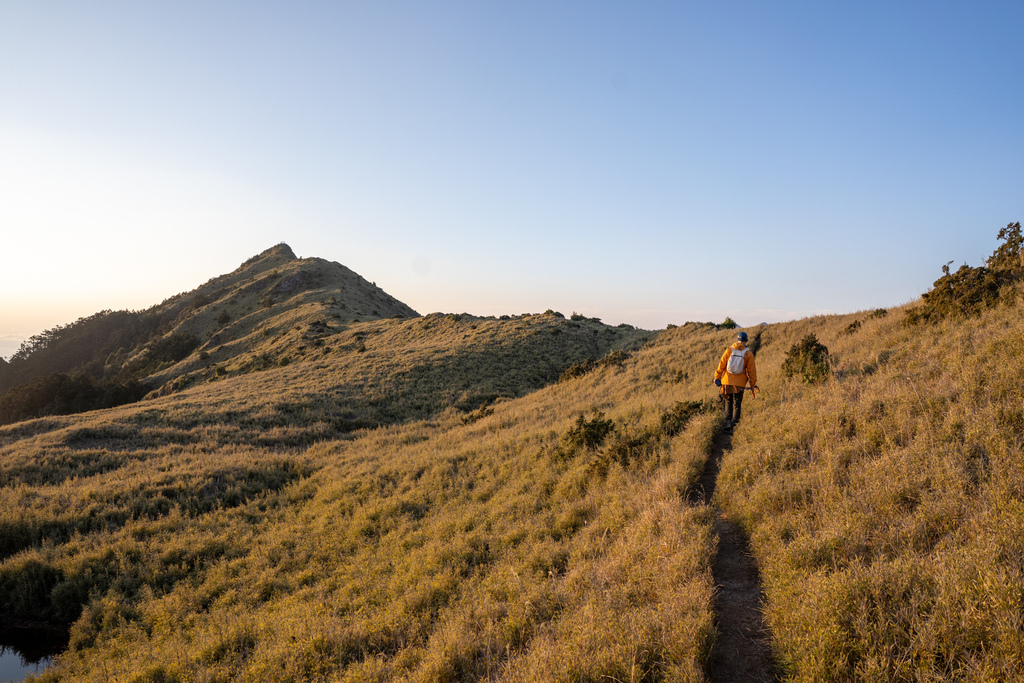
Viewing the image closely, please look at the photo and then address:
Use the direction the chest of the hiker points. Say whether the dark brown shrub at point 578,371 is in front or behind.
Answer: in front

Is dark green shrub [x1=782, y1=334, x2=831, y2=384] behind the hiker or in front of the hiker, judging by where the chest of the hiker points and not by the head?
in front

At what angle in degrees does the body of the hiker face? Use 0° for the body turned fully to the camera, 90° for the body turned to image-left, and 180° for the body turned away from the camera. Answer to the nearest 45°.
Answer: approximately 180°

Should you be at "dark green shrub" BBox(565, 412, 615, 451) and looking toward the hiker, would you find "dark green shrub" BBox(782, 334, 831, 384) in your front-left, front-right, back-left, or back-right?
front-left

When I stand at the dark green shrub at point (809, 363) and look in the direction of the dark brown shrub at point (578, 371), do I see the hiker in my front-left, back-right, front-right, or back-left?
back-left

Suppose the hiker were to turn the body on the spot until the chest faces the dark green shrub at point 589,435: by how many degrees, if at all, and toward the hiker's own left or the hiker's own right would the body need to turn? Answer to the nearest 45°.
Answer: approximately 90° to the hiker's own left
